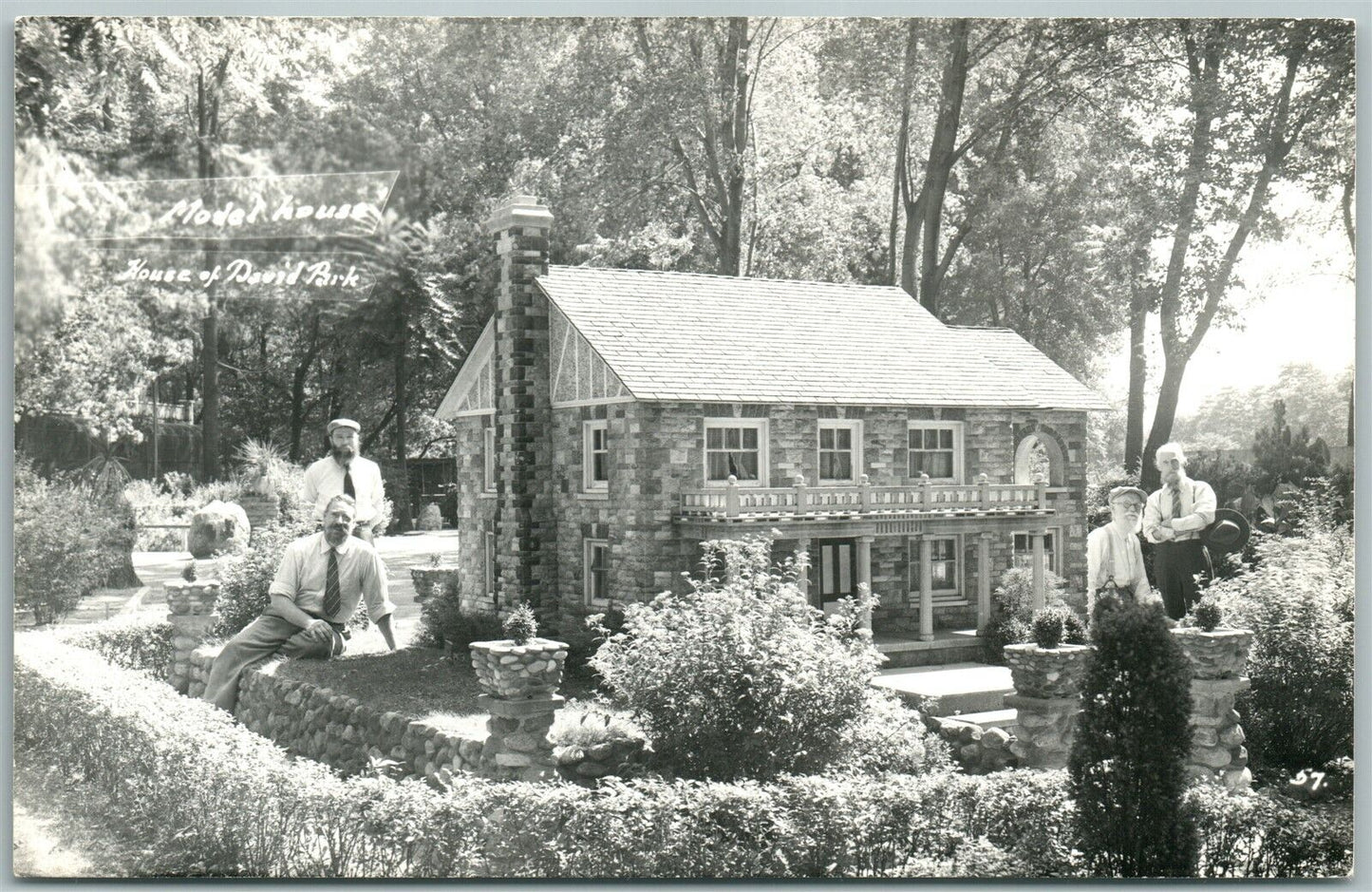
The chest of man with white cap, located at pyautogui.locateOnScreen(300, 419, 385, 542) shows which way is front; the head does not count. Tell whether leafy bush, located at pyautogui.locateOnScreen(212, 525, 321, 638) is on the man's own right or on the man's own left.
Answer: on the man's own right

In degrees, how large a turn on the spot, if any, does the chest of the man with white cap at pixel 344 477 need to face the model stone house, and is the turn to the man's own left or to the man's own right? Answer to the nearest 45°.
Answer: approximately 90° to the man's own left

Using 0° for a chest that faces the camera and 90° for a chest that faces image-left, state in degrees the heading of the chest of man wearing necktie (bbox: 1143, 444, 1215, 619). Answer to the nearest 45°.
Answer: approximately 0°

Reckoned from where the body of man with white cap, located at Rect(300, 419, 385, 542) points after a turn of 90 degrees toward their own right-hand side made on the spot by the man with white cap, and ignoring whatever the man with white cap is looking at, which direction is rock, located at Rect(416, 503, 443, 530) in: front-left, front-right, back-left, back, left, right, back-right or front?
back-right
